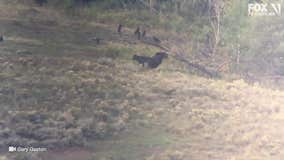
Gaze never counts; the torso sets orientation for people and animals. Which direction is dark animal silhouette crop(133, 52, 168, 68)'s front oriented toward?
to the viewer's right
